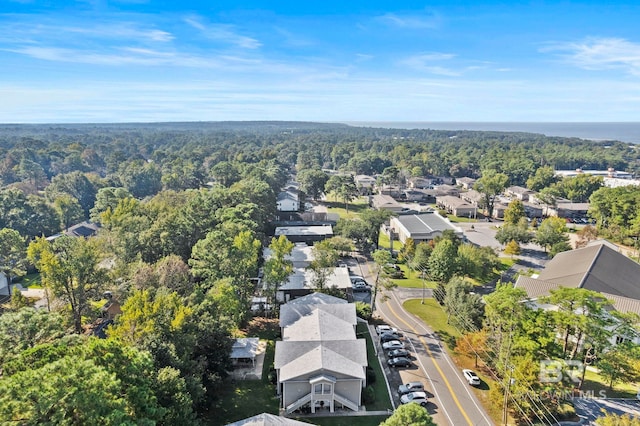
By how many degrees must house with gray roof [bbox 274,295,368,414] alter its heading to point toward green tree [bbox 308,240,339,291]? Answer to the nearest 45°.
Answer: approximately 180°

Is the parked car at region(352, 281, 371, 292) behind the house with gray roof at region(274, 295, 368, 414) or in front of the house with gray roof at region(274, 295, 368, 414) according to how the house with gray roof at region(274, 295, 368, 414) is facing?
behind

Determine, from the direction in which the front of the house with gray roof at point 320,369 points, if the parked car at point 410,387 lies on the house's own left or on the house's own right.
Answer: on the house's own left

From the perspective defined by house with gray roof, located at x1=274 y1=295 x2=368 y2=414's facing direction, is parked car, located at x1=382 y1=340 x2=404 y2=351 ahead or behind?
behind

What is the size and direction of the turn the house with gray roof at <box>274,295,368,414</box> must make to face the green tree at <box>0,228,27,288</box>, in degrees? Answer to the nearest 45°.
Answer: approximately 135° to its right

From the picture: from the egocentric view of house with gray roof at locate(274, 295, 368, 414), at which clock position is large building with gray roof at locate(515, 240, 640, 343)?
large building with gray roof at locate(515, 240, 640, 343) is roughly at 8 o'clock from house with gray roof at locate(274, 295, 368, 414).

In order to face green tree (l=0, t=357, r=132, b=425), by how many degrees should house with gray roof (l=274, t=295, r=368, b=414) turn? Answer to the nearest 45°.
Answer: approximately 45° to its right

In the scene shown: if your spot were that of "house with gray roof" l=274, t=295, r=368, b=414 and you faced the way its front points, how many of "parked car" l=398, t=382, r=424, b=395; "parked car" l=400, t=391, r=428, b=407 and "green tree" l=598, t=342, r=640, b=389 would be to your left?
3

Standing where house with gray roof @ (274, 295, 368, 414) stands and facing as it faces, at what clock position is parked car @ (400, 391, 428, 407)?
The parked car is roughly at 9 o'clock from the house with gray roof.

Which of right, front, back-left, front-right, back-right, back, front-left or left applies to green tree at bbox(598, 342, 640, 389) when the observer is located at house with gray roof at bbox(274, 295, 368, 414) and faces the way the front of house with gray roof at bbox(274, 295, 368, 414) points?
left

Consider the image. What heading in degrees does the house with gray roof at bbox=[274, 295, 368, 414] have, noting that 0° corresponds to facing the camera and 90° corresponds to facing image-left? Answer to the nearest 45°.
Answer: approximately 0°
